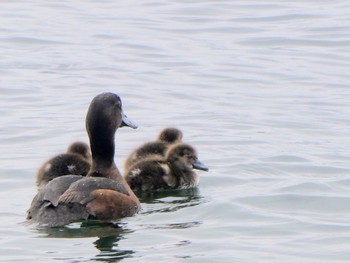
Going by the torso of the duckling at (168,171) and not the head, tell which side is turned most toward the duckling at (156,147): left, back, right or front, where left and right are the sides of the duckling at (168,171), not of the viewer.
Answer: left

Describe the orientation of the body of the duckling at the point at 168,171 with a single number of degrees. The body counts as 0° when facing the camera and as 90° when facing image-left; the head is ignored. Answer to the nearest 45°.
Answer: approximately 270°

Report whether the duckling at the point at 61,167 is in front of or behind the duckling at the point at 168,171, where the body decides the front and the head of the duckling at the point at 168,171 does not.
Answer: behind
